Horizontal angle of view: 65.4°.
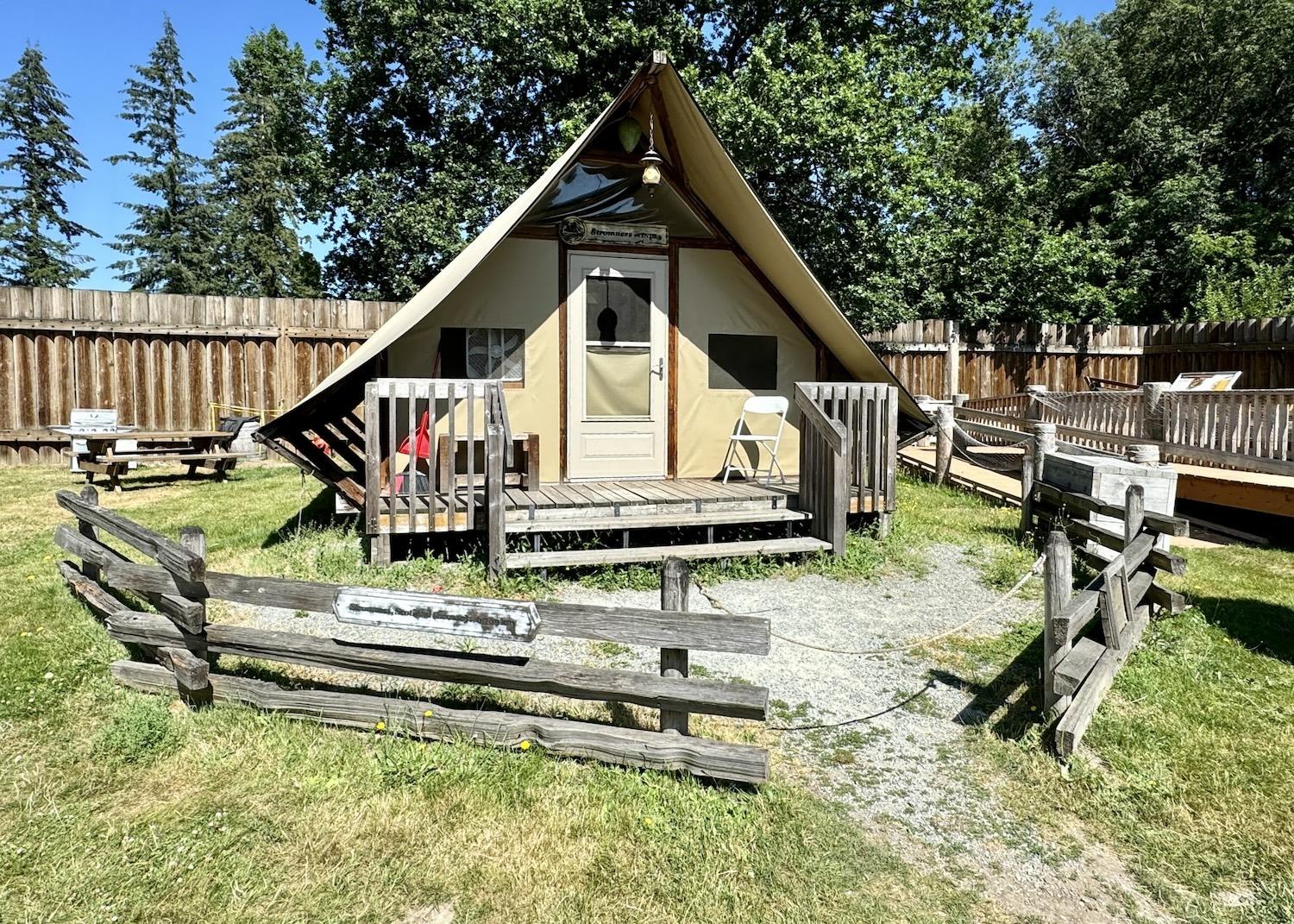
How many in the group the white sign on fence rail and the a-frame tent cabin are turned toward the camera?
2

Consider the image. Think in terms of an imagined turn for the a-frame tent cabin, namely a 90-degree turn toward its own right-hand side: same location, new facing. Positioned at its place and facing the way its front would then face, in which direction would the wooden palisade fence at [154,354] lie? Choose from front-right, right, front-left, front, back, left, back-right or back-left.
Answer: front-right

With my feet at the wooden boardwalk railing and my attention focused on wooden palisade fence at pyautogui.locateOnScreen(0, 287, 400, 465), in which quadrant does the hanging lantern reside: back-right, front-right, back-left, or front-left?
front-left

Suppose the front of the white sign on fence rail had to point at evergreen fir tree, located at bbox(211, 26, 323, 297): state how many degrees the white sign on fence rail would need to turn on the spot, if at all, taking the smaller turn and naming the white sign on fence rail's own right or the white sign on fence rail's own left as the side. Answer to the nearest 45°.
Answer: approximately 180°

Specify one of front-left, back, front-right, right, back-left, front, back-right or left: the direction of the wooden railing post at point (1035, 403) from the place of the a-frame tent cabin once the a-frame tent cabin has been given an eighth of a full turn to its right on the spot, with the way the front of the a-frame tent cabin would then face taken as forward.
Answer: back

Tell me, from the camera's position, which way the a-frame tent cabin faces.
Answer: facing the viewer

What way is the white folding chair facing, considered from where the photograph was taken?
facing the viewer and to the left of the viewer

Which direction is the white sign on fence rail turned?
toward the camera

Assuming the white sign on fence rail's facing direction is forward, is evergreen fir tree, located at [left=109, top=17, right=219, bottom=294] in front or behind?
behind

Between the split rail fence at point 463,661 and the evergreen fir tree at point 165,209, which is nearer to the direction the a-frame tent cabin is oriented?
the split rail fence

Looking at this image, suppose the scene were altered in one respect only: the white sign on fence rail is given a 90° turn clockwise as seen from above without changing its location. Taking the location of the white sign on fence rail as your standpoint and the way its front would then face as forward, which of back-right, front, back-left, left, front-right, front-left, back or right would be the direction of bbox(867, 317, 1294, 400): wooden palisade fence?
back-right

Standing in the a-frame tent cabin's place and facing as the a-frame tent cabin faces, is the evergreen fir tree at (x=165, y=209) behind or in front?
behind

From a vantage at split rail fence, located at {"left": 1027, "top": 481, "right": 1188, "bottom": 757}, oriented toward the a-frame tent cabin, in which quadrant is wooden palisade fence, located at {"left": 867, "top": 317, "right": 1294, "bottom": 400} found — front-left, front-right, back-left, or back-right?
front-right
